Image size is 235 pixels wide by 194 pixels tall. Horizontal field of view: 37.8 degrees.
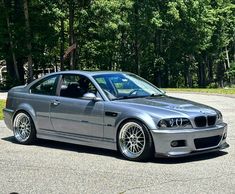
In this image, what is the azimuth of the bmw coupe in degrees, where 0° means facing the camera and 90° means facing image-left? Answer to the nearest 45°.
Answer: approximately 315°
